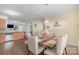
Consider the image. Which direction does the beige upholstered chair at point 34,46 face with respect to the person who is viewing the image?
facing away from the viewer and to the right of the viewer

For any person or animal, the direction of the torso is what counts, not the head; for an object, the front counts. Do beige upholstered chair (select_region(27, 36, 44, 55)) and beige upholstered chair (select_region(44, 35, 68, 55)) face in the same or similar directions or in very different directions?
very different directions

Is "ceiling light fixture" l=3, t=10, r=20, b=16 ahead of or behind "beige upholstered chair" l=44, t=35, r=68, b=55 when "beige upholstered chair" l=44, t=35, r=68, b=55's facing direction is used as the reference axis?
ahead
